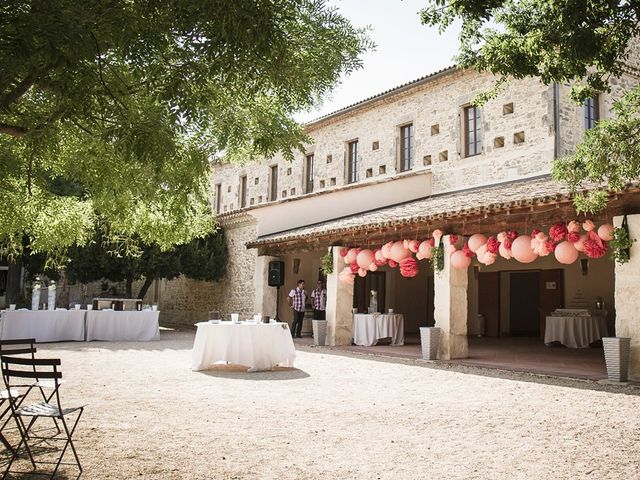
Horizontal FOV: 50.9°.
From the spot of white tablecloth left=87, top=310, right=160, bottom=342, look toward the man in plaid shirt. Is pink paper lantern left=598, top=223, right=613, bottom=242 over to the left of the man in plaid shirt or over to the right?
right

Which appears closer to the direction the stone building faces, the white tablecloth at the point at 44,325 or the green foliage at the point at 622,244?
the white tablecloth

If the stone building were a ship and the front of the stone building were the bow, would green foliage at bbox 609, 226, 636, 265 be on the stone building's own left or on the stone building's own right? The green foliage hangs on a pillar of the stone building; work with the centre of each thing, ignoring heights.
on the stone building's own left

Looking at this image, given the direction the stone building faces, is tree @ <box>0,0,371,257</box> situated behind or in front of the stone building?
in front

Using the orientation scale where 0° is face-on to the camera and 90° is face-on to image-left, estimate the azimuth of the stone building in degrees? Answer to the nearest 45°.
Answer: approximately 45°

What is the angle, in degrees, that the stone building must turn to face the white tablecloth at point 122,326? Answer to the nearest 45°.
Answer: approximately 45° to its right

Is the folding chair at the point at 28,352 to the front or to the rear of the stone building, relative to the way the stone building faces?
to the front

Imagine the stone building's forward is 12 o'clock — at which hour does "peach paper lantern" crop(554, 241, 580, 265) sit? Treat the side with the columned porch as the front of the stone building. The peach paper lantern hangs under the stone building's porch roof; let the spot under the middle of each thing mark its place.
The peach paper lantern is roughly at 10 o'clock from the stone building.
